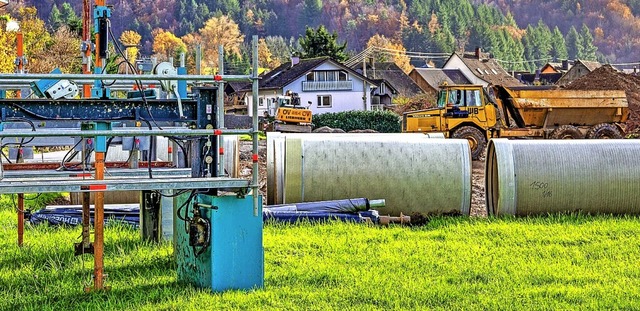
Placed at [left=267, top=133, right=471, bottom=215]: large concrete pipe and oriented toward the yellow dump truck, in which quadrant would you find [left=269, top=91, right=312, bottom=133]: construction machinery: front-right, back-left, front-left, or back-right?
front-left

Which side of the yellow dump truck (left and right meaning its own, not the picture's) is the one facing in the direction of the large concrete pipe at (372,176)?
left

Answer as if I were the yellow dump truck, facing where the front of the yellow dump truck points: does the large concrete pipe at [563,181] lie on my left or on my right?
on my left

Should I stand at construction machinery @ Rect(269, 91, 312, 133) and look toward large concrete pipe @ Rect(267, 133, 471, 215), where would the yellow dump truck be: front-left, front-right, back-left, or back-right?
front-left

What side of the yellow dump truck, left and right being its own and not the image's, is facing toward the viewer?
left

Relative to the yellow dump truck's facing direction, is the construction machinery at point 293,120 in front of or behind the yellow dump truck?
in front

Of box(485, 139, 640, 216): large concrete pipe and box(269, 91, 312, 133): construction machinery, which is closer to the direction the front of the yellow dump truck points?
the construction machinery
